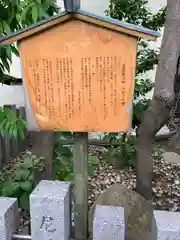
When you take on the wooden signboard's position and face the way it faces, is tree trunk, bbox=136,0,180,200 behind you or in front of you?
behind

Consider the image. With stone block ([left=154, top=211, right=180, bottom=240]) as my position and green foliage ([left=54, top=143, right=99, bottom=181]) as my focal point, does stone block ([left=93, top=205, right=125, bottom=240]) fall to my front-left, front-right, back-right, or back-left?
front-left

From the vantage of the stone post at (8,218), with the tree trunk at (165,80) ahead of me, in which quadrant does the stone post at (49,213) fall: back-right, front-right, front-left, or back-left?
front-right

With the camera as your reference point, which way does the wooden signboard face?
facing the viewer

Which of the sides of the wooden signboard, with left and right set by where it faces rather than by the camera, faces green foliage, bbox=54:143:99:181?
back
